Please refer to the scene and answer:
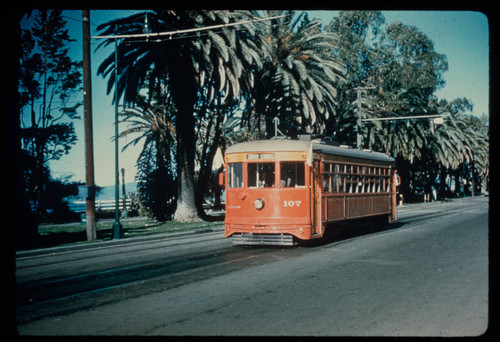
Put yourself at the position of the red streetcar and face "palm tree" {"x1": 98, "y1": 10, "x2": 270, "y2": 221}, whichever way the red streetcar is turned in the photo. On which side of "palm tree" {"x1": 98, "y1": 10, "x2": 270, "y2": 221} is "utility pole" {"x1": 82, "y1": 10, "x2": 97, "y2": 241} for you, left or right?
left

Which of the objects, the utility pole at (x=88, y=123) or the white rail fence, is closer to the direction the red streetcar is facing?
the utility pole

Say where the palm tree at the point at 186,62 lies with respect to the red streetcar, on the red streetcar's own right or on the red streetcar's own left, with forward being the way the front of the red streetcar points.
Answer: on the red streetcar's own right

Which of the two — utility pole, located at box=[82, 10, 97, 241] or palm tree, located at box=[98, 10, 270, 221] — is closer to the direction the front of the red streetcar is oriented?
the utility pole

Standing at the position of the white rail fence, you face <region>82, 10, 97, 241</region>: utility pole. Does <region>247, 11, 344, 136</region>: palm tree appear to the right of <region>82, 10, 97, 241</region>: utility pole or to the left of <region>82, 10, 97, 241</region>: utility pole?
left

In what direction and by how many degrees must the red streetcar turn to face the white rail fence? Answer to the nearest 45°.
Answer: approximately 90° to its right

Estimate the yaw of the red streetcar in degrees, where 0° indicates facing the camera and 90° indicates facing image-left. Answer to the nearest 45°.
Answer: approximately 45°

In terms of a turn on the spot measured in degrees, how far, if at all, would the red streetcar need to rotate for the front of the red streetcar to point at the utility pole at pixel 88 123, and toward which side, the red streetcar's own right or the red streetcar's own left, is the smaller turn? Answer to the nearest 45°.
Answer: approximately 90° to the red streetcar's own right

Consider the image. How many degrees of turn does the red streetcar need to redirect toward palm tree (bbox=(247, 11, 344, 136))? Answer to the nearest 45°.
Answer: approximately 135° to its right

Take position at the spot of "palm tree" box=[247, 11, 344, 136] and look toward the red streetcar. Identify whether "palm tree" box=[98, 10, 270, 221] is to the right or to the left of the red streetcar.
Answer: right
